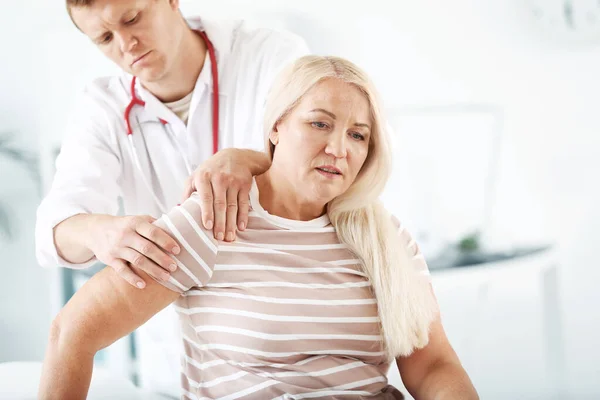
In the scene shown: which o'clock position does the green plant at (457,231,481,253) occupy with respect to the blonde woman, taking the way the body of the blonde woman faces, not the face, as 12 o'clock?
The green plant is roughly at 7 o'clock from the blonde woman.

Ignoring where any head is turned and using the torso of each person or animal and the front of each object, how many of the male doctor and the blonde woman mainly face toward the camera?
2

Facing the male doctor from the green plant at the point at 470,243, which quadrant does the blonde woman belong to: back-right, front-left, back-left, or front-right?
front-left

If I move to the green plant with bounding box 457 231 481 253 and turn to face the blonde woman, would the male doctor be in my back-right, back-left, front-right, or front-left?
front-right

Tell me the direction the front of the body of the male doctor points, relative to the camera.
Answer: toward the camera

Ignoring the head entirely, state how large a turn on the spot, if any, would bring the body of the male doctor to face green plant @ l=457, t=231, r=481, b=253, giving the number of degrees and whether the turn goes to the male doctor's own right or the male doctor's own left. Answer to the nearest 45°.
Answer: approximately 135° to the male doctor's own left

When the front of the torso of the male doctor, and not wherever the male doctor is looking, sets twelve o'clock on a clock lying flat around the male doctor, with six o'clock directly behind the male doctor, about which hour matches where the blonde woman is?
The blonde woman is roughly at 11 o'clock from the male doctor.

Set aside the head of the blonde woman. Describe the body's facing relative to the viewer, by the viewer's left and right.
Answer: facing the viewer

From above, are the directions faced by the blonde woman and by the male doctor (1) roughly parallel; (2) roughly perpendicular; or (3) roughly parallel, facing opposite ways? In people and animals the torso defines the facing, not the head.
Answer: roughly parallel

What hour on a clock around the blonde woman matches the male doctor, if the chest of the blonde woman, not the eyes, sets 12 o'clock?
The male doctor is roughly at 5 o'clock from the blonde woman.
